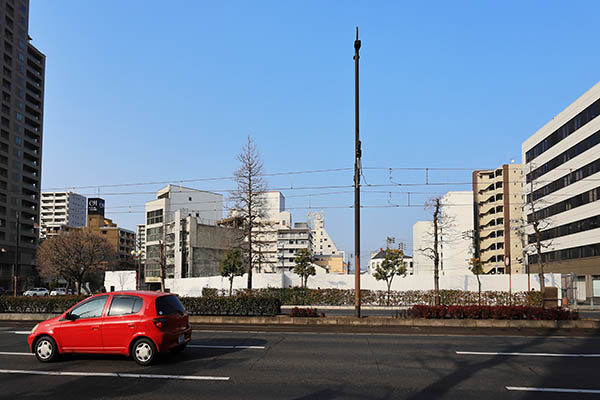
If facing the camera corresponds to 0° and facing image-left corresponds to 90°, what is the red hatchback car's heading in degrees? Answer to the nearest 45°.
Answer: approximately 135°

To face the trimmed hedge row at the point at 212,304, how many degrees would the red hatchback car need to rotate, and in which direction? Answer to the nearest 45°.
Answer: approximately 45° to its right

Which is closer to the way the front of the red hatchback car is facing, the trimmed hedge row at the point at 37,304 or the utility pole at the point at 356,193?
the trimmed hedge row

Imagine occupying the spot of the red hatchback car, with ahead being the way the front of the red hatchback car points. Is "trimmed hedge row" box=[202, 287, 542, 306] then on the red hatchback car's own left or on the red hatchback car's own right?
on the red hatchback car's own right

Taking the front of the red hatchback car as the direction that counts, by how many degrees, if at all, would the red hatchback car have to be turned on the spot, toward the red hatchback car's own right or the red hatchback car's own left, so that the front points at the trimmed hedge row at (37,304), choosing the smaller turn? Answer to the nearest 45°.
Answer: approximately 45° to the red hatchback car's own right

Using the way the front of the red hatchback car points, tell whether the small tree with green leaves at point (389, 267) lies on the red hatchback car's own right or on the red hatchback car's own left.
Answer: on the red hatchback car's own right

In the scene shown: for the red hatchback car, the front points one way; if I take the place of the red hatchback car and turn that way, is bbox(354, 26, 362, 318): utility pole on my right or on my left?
on my right
